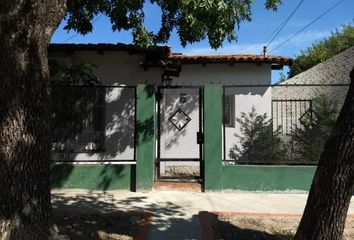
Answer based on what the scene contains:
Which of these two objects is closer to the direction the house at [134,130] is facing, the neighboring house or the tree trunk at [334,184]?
the tree trunk

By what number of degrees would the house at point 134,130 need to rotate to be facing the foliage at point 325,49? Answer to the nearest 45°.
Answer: approximately 135° to its left

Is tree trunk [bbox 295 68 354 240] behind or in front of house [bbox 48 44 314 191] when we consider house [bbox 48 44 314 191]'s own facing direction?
in front

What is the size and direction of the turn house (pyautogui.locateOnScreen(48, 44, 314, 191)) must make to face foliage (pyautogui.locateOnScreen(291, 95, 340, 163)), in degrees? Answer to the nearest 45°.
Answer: approximately 90° to its left

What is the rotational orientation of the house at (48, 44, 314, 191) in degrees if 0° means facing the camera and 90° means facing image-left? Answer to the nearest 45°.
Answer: approximately 0°

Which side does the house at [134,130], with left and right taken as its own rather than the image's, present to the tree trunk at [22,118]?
front

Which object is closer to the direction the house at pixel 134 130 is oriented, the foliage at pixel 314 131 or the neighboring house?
the foliage
